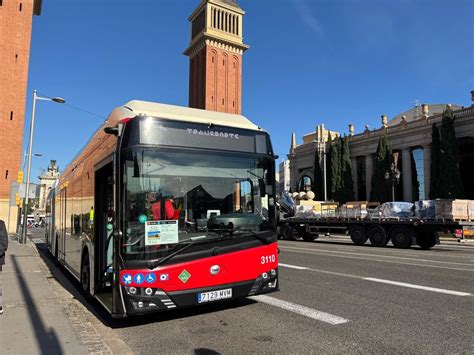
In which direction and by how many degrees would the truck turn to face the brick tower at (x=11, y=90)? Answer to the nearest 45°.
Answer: approximately 45° to its left

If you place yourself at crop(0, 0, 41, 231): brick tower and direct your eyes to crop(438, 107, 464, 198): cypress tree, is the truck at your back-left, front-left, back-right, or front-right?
front-right

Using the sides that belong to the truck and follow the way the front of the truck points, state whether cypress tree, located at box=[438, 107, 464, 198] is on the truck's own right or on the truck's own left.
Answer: on the truck's own right

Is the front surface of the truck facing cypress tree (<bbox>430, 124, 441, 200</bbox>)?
no

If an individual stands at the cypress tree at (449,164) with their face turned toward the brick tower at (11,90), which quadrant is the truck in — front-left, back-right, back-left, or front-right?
front-left

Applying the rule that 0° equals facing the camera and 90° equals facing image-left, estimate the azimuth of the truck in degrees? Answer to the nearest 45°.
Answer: approximately 135°
